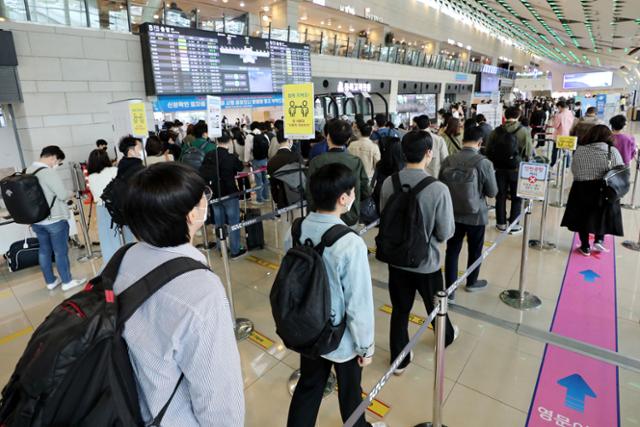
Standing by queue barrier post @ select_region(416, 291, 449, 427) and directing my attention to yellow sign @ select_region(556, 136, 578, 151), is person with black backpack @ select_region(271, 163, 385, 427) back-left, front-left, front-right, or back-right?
back-left

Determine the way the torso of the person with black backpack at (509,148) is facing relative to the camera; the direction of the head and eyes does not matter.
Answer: away from the camera

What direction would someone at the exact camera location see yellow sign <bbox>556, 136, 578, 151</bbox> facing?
facing the viewer

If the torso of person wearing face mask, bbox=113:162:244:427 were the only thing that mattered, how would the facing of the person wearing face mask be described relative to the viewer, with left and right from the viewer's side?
facing away from the viewer and to the right of the viewer

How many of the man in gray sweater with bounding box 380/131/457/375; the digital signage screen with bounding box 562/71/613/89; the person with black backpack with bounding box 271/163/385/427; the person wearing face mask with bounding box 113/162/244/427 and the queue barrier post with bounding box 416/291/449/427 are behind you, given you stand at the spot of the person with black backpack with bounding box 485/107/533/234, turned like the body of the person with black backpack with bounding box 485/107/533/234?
4

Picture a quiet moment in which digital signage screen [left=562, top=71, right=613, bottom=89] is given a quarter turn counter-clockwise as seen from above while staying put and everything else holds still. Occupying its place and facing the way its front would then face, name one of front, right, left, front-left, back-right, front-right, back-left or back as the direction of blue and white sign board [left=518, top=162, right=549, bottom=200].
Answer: right

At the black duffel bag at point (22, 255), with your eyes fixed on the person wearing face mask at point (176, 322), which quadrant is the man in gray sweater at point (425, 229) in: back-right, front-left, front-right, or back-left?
front-left

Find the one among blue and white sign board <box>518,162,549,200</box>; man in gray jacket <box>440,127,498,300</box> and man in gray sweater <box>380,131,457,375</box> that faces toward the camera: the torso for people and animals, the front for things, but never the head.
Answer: the blue and white sign board

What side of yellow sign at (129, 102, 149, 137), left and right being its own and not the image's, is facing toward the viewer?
front

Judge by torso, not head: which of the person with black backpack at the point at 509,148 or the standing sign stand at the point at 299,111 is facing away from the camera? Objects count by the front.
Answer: the person with black backpack

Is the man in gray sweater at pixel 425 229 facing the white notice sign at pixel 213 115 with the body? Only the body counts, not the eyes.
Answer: no

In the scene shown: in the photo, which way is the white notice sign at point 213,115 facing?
toward the camera

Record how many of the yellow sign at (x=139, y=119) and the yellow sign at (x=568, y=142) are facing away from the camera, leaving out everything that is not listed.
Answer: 0

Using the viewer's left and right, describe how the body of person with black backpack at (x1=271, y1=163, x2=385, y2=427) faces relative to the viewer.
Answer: facing away from the viewer and to the right of the viewer

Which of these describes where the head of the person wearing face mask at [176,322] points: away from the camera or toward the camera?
away from the camera

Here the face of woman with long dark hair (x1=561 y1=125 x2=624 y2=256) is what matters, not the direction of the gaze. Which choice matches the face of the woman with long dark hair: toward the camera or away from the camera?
away from the camera

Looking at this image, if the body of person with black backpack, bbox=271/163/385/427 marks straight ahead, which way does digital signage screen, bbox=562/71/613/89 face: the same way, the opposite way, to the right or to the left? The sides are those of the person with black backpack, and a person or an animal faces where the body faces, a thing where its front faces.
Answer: the opposite way

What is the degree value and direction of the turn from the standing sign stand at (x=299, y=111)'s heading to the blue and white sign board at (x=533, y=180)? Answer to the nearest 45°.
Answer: approximately 90° to its left

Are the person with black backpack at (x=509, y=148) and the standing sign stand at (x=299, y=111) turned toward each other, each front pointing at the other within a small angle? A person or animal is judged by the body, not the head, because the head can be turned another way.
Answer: no

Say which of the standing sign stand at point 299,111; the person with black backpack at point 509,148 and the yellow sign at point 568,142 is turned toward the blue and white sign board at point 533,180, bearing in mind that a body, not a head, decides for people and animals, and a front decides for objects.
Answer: the yellow sign

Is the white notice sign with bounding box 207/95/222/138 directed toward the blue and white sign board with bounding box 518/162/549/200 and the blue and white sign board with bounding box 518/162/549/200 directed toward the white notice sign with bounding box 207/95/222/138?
no
